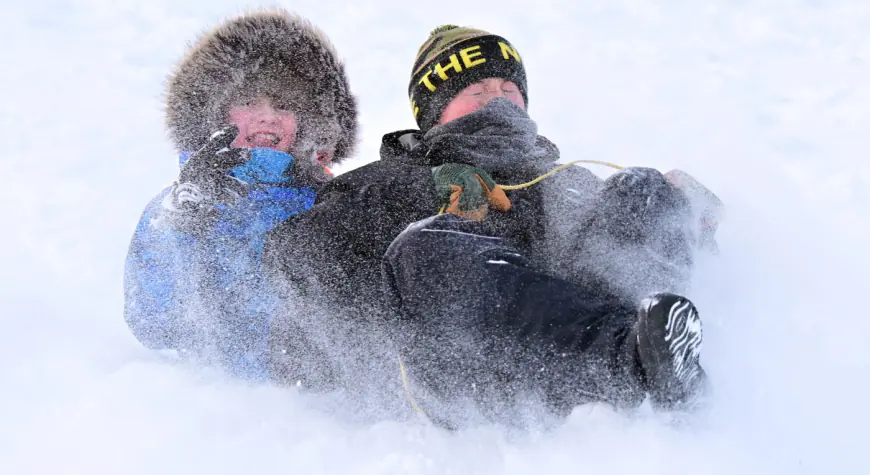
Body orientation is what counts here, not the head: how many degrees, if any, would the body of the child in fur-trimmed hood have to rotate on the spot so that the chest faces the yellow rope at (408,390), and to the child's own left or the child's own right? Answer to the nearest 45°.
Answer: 0° — they already face it

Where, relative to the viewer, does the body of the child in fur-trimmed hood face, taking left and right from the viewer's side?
facing the viewer and to the right of the viewer
